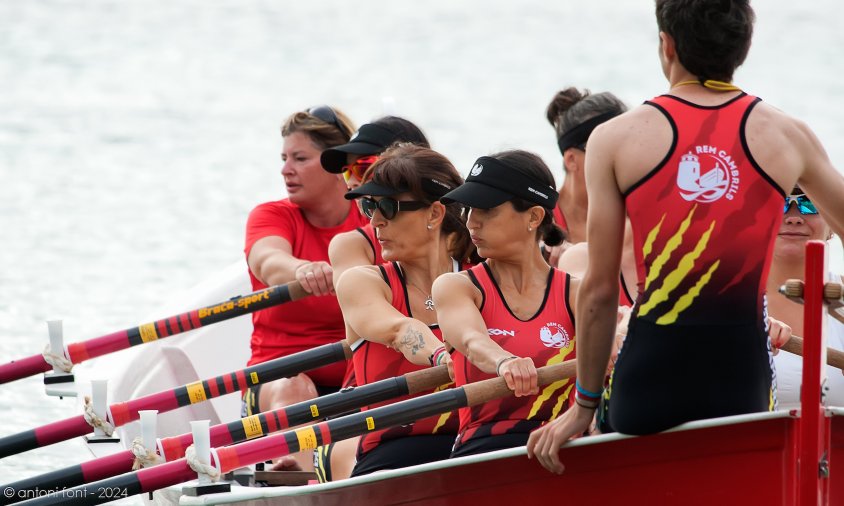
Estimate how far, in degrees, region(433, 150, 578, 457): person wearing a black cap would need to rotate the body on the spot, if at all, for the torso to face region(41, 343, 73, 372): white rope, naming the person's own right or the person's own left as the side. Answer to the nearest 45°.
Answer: approximately 135° to the person's own right

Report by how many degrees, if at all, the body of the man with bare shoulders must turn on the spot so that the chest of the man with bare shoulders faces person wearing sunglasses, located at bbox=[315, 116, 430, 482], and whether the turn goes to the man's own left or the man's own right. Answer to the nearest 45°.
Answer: approximately 45° to the man's own left

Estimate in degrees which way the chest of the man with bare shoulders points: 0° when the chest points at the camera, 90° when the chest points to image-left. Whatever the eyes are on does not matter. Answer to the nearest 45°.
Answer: approximately 180°

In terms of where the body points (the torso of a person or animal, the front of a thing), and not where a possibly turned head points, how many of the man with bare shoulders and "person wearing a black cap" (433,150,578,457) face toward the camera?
1

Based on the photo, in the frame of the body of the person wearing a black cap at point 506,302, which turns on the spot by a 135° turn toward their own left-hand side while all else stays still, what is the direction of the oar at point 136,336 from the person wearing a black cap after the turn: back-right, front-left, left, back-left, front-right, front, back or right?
left

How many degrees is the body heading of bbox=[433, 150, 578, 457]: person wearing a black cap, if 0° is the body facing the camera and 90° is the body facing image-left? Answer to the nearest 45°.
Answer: approximately 0°

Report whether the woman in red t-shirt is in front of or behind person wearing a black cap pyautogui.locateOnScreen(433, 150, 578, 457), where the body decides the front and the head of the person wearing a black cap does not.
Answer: behind

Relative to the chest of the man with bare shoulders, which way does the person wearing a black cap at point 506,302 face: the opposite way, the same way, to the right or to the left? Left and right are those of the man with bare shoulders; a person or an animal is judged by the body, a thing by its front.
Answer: the opposite way

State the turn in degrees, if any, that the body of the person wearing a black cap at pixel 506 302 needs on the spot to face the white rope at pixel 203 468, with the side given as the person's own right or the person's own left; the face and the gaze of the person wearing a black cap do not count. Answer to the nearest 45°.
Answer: approximately 90° to the person's own right
